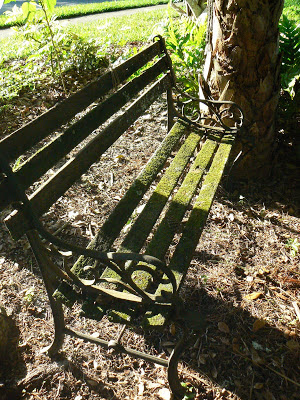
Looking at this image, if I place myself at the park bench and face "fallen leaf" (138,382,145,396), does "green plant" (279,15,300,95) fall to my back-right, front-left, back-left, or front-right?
back-left

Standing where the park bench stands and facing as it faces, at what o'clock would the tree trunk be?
The tree trunk is roughly at 9 o'clock from the park bench.

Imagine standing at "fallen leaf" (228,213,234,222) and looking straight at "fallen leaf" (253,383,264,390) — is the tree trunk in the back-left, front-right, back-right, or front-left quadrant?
back-left

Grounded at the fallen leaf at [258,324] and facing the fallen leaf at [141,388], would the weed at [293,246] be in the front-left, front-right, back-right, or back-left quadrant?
back-right

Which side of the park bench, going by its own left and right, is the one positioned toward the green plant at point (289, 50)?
left

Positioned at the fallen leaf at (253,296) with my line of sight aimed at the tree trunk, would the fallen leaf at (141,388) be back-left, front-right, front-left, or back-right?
back-left
